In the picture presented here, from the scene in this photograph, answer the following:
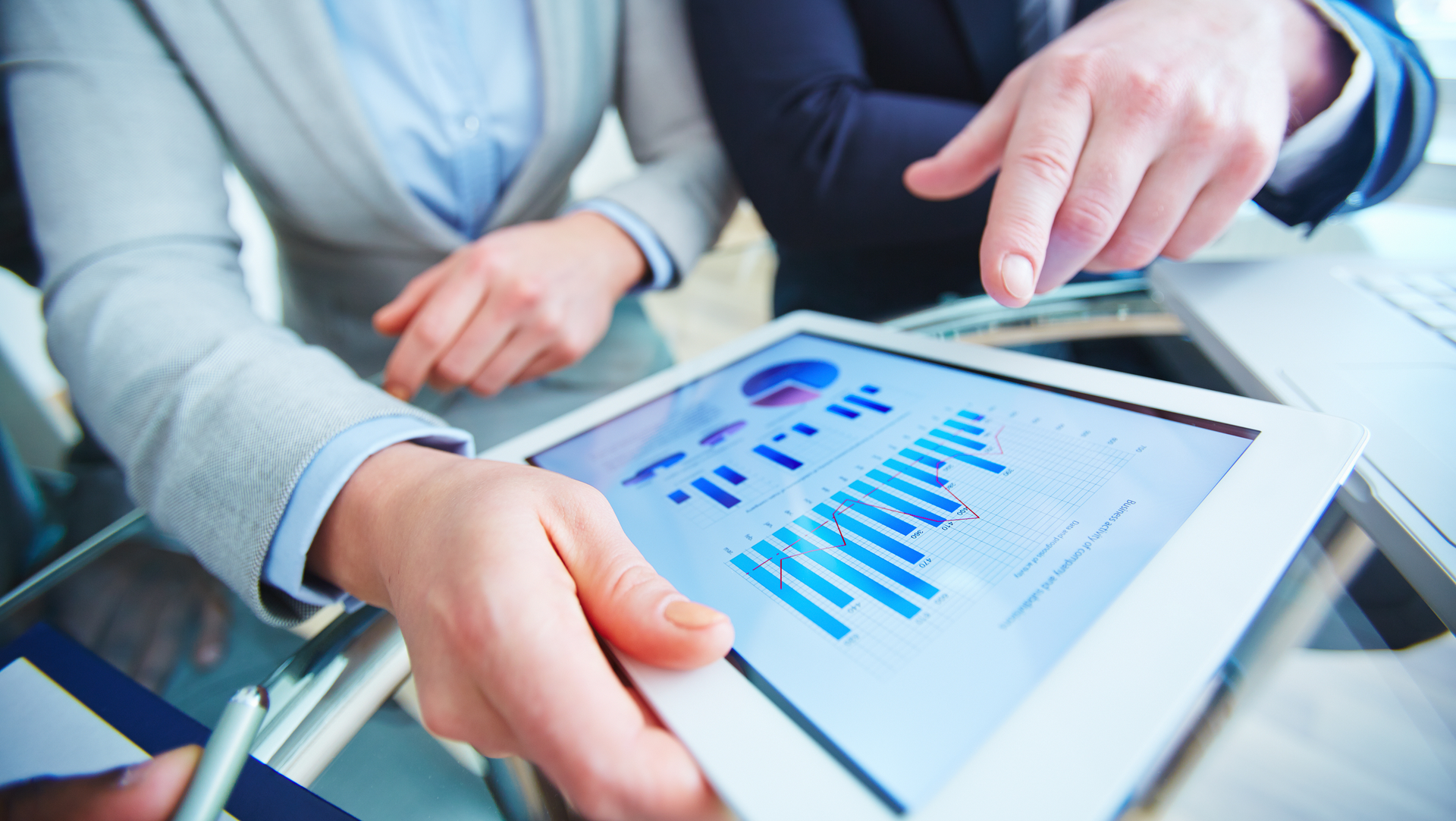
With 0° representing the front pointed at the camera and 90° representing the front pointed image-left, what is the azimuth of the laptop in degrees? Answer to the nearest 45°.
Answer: approximately 45°
